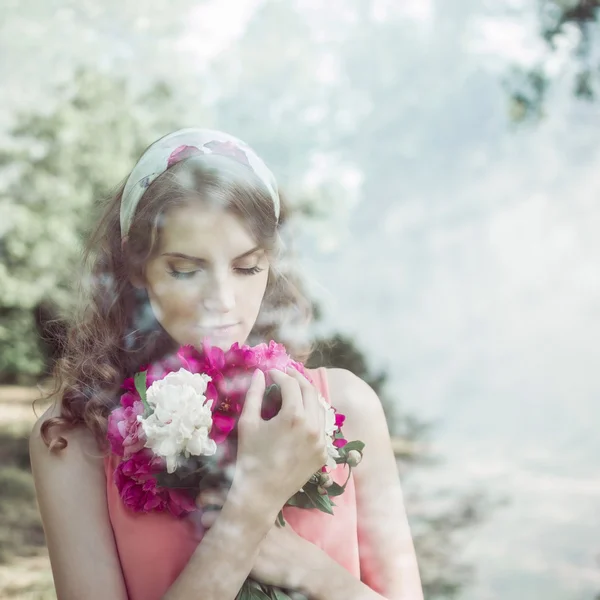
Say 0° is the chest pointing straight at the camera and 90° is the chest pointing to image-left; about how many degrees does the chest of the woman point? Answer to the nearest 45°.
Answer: approximately 0°
